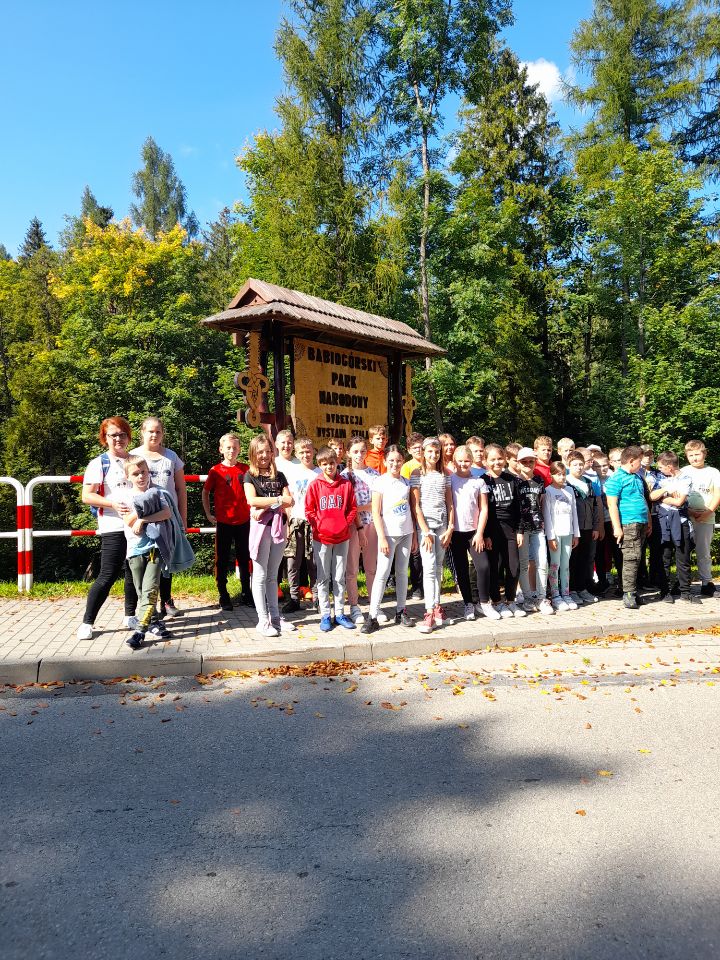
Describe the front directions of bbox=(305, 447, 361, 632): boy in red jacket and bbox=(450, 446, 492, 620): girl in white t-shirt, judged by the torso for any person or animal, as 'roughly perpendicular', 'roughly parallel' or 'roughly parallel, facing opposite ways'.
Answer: roughly parallel

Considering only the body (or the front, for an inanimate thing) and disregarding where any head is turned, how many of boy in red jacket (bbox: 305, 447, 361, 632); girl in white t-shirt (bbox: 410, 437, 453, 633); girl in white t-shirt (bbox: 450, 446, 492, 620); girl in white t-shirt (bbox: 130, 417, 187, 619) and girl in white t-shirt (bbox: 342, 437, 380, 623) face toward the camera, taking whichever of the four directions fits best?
5

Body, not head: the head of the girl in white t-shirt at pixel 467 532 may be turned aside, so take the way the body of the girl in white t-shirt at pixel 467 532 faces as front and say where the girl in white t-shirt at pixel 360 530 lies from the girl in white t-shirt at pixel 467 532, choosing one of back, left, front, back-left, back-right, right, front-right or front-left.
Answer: right

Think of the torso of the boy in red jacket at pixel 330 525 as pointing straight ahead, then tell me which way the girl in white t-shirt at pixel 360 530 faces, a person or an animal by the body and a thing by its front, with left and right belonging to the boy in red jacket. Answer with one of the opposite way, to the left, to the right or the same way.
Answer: the same way

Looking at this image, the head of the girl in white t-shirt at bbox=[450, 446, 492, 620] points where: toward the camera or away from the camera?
toward the camera

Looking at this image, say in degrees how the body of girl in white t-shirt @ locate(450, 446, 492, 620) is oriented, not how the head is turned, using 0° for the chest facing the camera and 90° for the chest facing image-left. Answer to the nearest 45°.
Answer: approximately 0°

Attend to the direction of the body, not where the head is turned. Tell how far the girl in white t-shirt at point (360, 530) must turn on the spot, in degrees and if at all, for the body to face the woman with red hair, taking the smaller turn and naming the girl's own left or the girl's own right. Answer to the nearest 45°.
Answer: approximately 45° to the girl's own right

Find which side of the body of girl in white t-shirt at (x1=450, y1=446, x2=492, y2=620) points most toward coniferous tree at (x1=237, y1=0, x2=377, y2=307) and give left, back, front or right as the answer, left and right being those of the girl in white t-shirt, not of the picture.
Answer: back

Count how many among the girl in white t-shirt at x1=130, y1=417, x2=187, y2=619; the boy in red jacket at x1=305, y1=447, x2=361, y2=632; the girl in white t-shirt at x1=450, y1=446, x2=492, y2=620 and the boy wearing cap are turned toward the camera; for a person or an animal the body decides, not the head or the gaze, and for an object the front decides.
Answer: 4

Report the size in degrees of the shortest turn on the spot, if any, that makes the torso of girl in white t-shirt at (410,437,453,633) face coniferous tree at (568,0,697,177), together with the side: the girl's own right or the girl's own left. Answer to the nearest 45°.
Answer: approximately 180°

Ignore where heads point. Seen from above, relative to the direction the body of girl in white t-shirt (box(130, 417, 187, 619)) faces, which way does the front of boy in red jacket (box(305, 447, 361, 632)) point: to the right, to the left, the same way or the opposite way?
the same way

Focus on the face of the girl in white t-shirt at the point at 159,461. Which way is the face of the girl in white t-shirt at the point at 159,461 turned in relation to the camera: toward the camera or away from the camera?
toward the camera

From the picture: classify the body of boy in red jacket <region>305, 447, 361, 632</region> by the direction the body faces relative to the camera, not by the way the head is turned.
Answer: toward the camera

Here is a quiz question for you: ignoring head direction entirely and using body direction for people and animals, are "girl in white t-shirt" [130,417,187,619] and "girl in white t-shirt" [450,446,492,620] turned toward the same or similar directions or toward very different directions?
same or similar directions

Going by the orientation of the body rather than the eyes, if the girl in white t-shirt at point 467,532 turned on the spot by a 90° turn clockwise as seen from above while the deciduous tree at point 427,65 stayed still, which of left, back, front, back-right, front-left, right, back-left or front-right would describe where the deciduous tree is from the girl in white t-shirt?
right

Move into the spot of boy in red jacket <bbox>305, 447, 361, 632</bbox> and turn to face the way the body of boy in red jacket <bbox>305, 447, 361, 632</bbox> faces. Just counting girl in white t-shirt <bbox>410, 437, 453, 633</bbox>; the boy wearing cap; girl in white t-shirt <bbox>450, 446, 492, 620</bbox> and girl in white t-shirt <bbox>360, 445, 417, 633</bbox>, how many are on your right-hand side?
0

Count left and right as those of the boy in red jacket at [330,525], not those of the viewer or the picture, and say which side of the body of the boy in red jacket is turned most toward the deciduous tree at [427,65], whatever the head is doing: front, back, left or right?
back

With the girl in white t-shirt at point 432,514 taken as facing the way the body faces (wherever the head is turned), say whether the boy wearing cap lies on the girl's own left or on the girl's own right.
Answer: on the girl's own left
